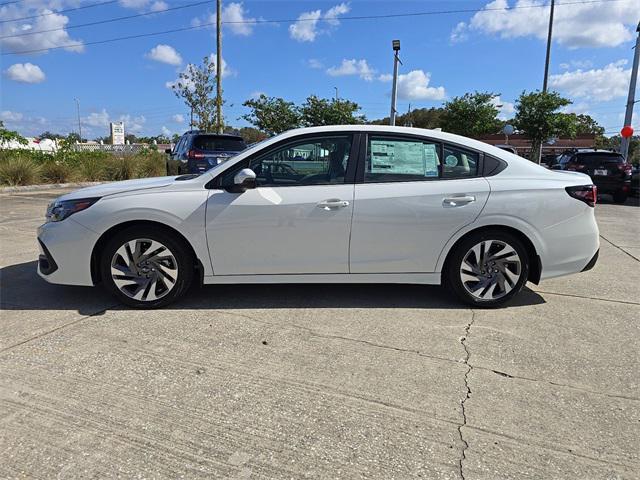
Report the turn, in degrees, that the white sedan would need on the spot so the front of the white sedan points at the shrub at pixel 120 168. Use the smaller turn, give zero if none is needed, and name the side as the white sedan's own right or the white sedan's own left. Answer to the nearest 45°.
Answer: approximately 45° to the white sedan's own right

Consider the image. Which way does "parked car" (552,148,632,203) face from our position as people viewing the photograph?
facing away from the viewer and to the left of the viewer

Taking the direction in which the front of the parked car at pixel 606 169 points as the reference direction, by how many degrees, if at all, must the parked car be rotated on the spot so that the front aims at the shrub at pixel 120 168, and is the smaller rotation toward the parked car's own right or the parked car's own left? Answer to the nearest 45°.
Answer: approximately 45° to the parked car's own left

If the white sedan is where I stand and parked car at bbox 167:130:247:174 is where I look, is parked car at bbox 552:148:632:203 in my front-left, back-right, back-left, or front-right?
front-right

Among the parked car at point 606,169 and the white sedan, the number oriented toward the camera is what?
0

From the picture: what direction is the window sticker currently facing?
toward the camera

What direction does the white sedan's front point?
to the viewer's left

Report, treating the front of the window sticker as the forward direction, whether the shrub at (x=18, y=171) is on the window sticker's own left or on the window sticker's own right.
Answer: on the window sticker's own right

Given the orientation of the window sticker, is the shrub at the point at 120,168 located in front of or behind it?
behind

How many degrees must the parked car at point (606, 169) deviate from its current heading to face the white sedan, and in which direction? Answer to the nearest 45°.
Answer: approximately 135° to its left

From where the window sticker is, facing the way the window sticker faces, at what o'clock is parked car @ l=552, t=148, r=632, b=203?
The parked car is roughly at 7 o'clock from the window sticker.

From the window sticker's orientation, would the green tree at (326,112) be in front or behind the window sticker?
behind

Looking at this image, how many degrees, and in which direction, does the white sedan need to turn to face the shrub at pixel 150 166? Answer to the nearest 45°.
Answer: approximately 45° to its right

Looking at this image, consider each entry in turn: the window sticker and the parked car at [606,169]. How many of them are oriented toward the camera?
1
